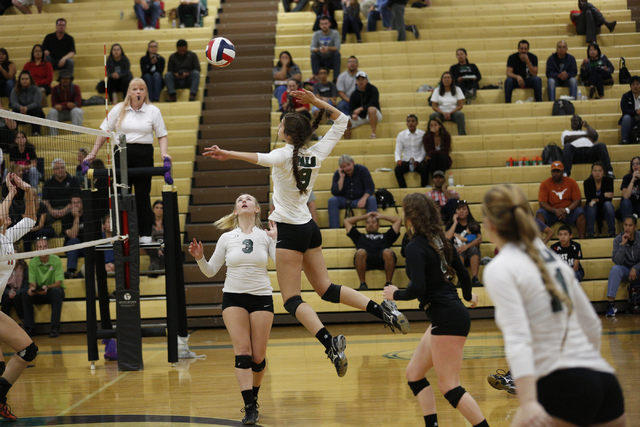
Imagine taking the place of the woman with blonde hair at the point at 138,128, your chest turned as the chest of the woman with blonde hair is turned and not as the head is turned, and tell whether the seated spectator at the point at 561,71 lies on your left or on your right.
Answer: on your left

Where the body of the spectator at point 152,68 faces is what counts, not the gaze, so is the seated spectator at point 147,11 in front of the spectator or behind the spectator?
behind

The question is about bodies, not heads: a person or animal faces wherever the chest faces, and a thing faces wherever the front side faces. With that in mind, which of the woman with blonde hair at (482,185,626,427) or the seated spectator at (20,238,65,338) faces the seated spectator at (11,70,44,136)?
the woman with blonde hair

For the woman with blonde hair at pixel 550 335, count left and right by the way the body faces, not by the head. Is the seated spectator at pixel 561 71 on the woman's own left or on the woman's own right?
on the woman's own right

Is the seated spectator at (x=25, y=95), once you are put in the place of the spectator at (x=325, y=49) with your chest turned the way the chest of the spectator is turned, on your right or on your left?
on your right

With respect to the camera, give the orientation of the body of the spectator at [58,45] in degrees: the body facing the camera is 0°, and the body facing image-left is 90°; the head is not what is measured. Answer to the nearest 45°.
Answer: approximately 0°
